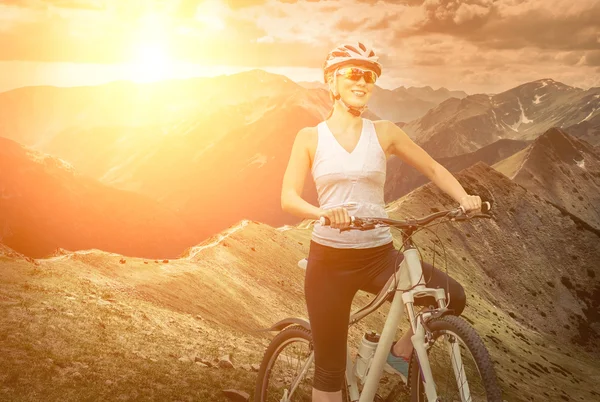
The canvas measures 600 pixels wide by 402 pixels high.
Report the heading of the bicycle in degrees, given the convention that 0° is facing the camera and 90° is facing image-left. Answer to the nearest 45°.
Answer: approximately 315°

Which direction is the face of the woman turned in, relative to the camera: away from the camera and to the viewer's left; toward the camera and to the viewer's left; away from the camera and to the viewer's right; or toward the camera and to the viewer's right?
toward the camera and to the viewer's right
